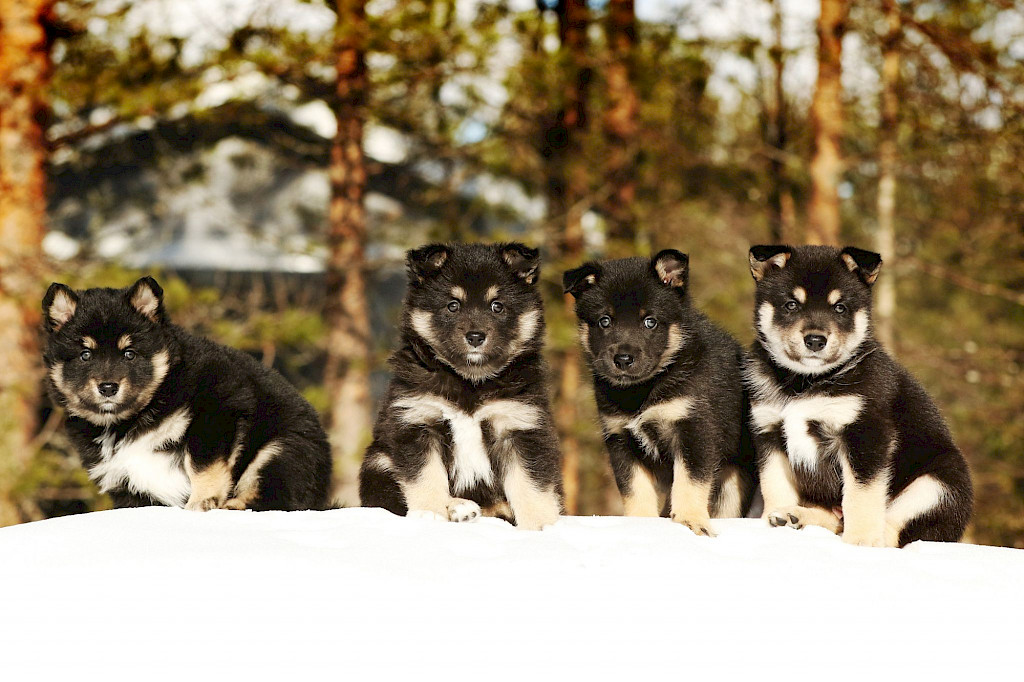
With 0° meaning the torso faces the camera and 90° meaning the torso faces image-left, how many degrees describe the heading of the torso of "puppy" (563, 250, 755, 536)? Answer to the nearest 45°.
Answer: approximately 45°

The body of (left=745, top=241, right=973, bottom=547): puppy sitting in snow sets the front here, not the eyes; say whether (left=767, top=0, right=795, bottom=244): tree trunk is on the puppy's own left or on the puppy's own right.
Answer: on the puppy's own right

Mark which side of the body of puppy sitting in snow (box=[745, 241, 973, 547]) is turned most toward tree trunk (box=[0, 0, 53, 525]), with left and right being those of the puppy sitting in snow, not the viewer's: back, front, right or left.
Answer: right

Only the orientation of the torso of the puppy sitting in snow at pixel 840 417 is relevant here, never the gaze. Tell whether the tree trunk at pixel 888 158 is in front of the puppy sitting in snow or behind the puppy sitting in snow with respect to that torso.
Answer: behind

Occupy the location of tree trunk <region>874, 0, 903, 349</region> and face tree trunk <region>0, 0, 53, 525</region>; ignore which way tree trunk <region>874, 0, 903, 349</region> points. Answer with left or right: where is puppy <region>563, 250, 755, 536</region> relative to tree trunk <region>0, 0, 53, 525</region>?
left

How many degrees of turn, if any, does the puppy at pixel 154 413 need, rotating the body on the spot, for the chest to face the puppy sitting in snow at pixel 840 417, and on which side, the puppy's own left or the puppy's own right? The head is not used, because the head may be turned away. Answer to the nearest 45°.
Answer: approximately 135° to the puppy's own left

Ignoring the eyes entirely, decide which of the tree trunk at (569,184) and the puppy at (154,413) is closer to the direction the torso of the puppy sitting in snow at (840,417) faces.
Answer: the puppy

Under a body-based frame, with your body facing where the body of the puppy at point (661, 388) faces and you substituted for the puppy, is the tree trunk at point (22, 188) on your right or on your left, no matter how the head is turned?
on your right

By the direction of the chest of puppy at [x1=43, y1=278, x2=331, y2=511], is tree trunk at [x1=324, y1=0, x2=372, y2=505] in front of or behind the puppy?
behind

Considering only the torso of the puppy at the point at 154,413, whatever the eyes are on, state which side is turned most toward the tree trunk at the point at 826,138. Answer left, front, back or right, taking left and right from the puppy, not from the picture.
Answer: back
